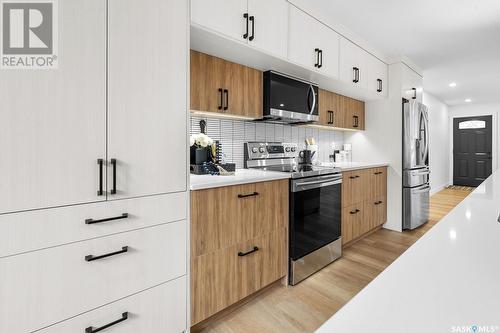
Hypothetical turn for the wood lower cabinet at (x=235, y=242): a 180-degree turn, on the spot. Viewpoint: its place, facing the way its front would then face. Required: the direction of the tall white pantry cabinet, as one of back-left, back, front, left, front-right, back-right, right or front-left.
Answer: left

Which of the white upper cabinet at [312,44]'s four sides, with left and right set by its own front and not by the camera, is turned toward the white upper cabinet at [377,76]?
left

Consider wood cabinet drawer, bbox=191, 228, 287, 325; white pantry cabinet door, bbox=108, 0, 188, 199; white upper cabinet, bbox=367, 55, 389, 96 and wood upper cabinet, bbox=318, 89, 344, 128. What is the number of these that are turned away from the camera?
0

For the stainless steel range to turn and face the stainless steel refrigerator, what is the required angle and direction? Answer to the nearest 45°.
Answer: approximately 90° to its left

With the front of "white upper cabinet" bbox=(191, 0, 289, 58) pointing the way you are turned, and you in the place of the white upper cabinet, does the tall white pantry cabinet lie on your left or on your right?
on your right

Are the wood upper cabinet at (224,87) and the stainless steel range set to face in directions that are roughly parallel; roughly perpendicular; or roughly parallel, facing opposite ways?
roughly parallel

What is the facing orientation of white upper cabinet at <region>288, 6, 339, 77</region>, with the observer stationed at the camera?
facing the viewer and to the right of the viewer

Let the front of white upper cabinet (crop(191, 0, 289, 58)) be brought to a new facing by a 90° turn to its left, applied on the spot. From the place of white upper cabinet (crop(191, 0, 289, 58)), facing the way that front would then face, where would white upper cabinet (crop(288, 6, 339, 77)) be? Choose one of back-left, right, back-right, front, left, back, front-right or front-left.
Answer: front

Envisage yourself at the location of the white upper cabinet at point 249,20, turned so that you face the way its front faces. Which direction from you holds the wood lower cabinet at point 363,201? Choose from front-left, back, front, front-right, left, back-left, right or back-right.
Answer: left
